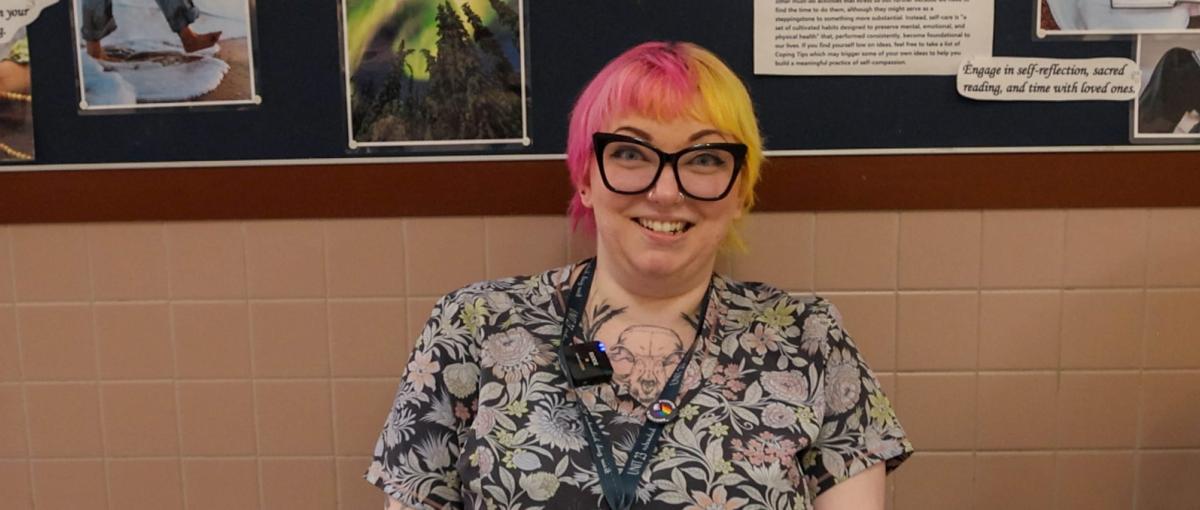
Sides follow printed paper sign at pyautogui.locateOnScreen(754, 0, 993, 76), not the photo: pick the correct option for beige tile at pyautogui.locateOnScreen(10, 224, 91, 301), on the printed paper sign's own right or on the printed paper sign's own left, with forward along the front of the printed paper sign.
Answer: on the printed paper sign's own right

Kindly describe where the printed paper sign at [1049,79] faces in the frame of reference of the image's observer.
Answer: facing the viewer

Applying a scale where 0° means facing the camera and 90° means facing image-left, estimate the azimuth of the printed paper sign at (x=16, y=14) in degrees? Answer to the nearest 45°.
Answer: approximately 0°

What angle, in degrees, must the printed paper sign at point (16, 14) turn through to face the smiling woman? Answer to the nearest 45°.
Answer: approximately 45° to its left

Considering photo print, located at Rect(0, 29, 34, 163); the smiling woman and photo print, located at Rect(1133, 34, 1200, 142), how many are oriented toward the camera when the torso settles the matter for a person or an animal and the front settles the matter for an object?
3

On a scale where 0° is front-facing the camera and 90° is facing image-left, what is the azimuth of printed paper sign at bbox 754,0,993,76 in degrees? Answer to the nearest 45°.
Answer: approximately 0°

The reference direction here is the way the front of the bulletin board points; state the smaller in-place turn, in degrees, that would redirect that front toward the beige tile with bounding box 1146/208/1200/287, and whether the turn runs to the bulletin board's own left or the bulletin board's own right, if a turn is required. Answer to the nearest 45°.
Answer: approximately 90° to the bulletin board's own left
